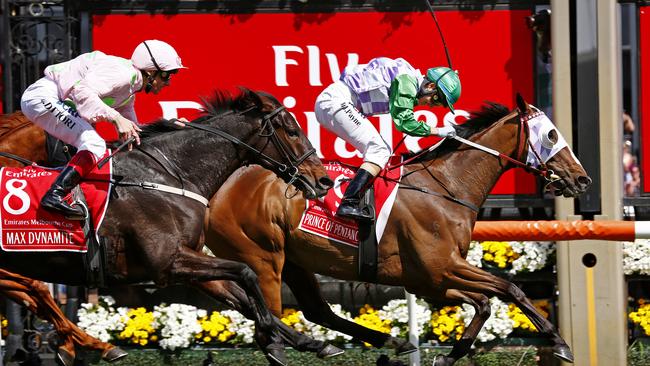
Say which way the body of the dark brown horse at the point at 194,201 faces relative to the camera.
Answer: to the viewer's right

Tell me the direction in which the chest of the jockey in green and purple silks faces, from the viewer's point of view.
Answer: to the viewer's right

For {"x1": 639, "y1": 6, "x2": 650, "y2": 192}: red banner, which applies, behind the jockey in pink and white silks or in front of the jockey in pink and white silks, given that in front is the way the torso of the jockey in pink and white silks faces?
in front

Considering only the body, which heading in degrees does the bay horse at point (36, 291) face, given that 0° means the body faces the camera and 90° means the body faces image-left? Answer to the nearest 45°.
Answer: approximately 270°

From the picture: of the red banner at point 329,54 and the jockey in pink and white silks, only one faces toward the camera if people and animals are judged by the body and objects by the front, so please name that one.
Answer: the red banner

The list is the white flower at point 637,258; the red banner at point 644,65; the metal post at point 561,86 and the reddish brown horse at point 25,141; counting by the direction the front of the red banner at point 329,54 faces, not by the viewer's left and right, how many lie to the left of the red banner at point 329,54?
3

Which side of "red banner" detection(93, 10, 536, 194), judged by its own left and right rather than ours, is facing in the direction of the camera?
front

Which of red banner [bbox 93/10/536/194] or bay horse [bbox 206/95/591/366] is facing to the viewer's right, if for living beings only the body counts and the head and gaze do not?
the bay horse

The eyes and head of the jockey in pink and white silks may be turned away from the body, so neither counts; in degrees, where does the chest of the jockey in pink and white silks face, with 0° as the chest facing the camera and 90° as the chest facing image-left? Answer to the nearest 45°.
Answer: approximately 270°
